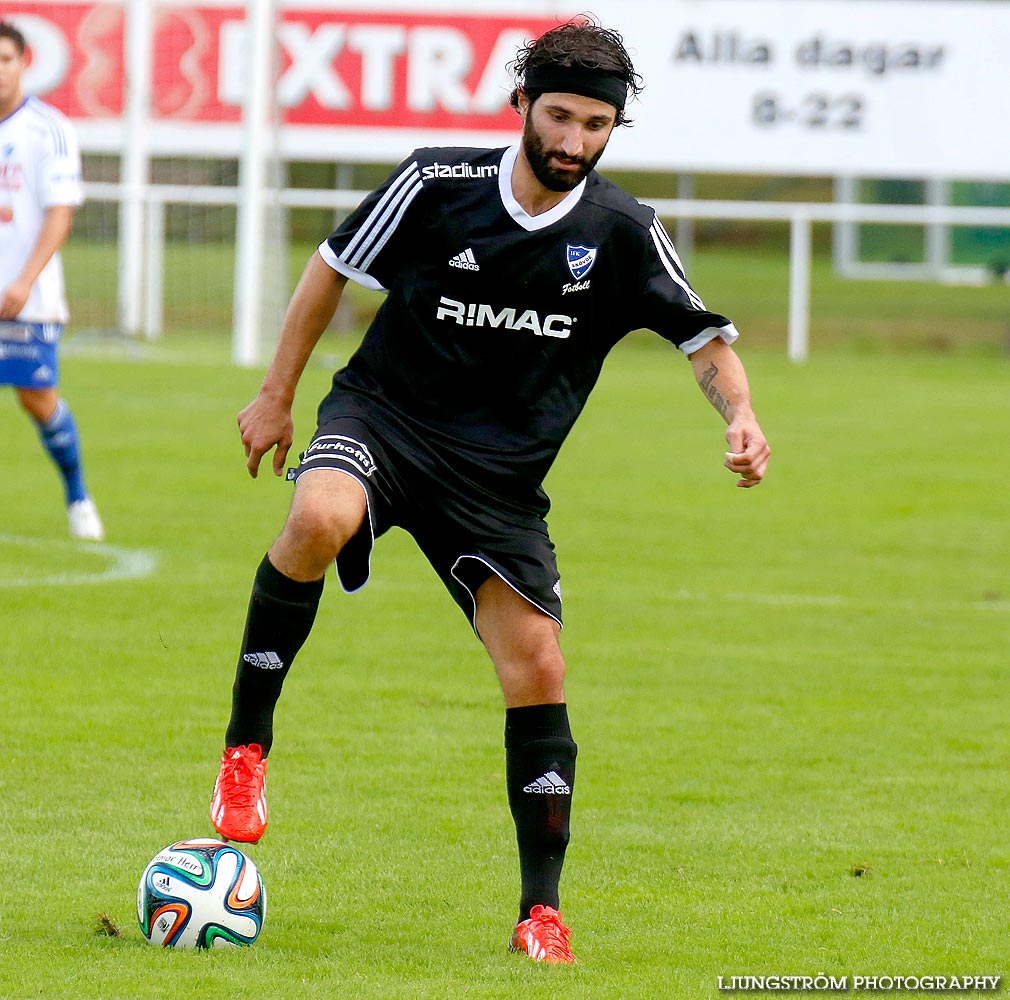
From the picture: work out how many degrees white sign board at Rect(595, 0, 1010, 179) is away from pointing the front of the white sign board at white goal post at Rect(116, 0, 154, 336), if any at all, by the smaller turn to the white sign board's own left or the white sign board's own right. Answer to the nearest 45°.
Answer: approximately 45° to the white sign board's own right

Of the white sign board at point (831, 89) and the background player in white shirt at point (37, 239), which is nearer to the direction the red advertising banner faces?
the background player in white shirt

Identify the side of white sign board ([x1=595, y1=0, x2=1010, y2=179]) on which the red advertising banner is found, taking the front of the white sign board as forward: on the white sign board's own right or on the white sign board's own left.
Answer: on the white sign board's own right

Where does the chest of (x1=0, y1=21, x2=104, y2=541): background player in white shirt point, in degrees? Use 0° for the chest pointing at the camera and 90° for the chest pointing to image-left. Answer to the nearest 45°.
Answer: approximately 45°

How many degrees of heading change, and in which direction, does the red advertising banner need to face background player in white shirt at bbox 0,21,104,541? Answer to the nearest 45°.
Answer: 0° — it already faces them

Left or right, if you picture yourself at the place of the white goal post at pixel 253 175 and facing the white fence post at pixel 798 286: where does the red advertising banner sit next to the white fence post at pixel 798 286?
left

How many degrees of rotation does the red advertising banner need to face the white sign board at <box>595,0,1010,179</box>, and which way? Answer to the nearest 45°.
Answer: approximately 90° to its left

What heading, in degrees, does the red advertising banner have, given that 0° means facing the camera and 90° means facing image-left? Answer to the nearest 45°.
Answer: approximately 0°

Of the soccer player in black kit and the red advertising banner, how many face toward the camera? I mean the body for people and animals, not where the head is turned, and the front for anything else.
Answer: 2

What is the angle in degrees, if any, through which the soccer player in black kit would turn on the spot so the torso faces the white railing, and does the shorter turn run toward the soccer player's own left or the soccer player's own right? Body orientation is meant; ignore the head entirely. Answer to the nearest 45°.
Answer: approximately 180°

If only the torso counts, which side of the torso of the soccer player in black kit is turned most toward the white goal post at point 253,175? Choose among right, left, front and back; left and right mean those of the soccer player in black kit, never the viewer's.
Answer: back
